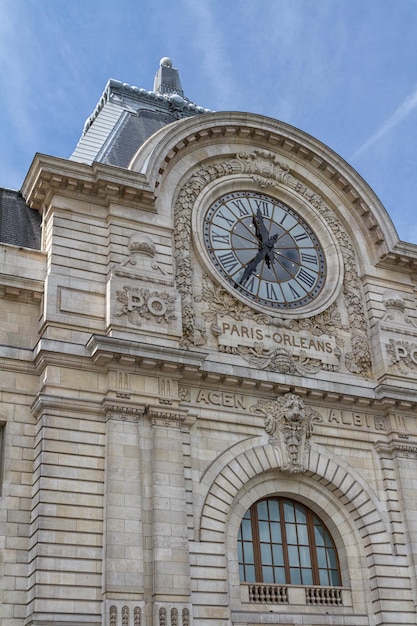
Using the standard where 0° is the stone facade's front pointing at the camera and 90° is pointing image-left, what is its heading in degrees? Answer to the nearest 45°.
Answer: approximately 315°
